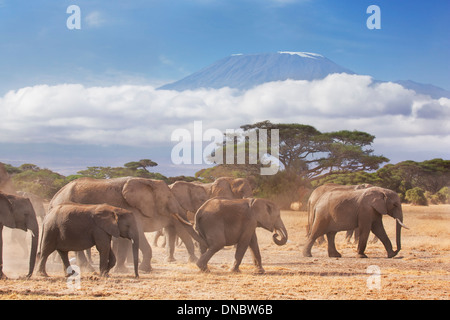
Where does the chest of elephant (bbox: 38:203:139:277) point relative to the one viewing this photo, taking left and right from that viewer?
facing to the right of the viewer

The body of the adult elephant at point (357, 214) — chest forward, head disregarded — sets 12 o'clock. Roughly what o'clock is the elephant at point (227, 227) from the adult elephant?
The elephant is roughly at 4 o'clock from the adult elephant.

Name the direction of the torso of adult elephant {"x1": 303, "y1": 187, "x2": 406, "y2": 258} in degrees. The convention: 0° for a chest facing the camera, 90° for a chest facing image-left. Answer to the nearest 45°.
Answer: approximately 270°

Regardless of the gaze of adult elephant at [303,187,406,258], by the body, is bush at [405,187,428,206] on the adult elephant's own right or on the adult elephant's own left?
on the adult elephant's own left

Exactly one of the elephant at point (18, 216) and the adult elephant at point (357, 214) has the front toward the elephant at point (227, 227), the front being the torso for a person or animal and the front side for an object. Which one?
the elephant at point (18, 216)

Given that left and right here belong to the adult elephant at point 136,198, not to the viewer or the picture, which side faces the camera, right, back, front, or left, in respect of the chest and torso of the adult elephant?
right

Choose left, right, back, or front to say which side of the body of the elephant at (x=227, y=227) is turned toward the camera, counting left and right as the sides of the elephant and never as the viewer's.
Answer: right

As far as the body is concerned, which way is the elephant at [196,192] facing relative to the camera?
to the viewer's right

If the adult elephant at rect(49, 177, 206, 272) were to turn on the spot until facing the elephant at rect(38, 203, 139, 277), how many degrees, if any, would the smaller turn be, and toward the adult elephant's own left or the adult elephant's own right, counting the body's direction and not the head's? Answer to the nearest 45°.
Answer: approximately 90° to the adult elephant's own right

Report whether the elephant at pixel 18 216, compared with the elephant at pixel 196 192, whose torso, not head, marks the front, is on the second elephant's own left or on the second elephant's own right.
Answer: on the second elephant's own right

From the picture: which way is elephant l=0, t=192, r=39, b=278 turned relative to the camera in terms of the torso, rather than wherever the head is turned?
to the viewer's right
